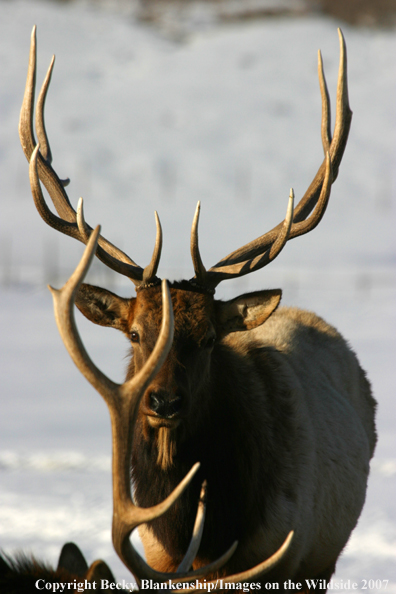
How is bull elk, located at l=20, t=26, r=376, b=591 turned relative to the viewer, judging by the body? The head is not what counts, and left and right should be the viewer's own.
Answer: facing the viewer and to the left of the viewer
